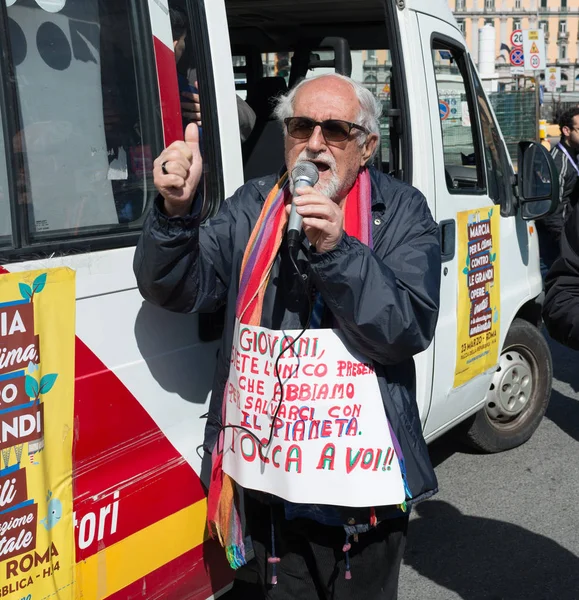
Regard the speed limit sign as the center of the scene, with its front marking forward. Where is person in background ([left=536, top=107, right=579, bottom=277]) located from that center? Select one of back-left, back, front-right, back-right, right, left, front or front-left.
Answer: front

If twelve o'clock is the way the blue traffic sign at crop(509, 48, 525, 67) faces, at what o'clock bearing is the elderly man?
The elderly man is roughly at 12 o'clock from the blue traffic sign.

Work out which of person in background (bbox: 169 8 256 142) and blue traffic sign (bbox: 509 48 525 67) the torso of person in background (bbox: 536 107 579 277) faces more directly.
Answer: the person in background

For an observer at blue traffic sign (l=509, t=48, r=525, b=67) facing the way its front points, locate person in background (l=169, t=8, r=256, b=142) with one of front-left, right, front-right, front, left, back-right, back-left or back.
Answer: front

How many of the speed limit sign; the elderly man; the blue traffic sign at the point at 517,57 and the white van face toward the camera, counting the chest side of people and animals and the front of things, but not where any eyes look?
3

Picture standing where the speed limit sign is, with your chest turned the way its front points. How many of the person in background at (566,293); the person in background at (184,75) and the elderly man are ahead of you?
3

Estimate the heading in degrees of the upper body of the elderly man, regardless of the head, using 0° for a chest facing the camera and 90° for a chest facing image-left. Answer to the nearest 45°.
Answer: approximately 0°

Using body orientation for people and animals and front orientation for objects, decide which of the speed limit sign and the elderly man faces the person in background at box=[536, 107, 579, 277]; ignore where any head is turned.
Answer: the speed limit sign

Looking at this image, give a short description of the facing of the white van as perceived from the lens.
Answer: facing away from the viewer and to the right of the viewer

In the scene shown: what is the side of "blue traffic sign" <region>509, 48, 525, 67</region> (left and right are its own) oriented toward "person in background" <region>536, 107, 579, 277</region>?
front
